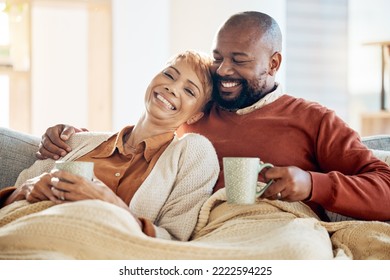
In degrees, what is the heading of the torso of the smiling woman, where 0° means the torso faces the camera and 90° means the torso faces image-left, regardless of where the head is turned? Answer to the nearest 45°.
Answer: approximately 45°
